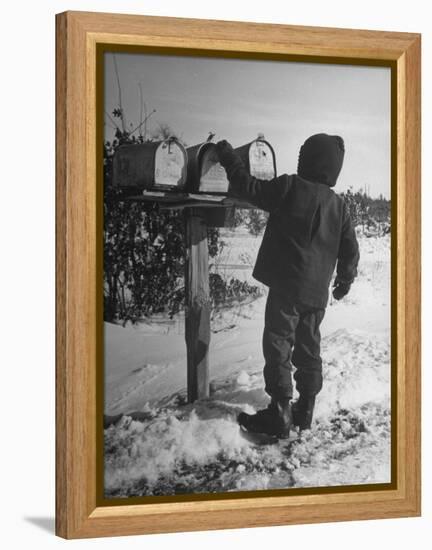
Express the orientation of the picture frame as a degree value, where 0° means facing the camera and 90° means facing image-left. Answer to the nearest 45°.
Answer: approximately 315°
